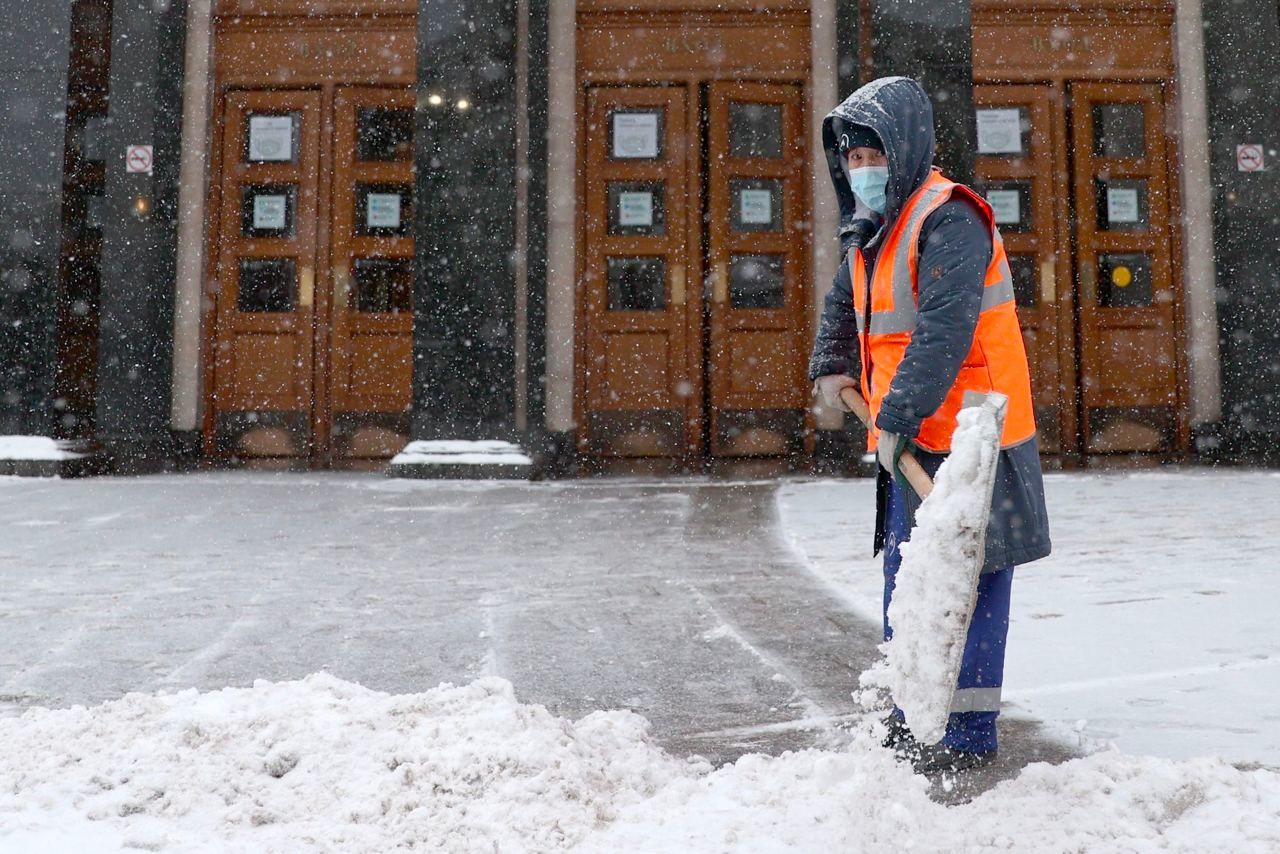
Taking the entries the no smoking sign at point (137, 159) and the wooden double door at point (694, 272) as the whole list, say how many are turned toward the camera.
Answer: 2

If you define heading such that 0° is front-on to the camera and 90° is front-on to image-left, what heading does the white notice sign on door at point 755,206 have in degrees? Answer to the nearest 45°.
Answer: approximately 0°

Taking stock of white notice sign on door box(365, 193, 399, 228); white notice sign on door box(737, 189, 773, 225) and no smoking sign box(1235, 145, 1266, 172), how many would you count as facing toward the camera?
3

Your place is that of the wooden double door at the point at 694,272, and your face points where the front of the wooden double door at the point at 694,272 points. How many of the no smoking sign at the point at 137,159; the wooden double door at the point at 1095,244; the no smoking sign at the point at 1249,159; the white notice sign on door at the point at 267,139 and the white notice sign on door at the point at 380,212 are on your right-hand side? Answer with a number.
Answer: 3

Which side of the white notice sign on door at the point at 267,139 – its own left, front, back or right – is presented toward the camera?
front

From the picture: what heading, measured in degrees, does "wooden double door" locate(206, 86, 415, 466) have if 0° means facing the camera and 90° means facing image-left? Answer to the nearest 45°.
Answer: approximately 0°

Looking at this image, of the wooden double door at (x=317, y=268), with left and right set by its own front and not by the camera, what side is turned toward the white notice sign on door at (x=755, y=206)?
left

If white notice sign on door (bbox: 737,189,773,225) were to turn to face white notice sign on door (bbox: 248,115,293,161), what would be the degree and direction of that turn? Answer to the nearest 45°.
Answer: approximately 90° to its right

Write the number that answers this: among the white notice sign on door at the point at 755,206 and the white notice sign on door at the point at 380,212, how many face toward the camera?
2

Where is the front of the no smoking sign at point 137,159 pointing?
toward the camera

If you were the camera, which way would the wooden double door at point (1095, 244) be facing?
facing the viewer

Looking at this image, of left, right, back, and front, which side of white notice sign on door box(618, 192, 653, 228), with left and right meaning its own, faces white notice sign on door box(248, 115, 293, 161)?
right
